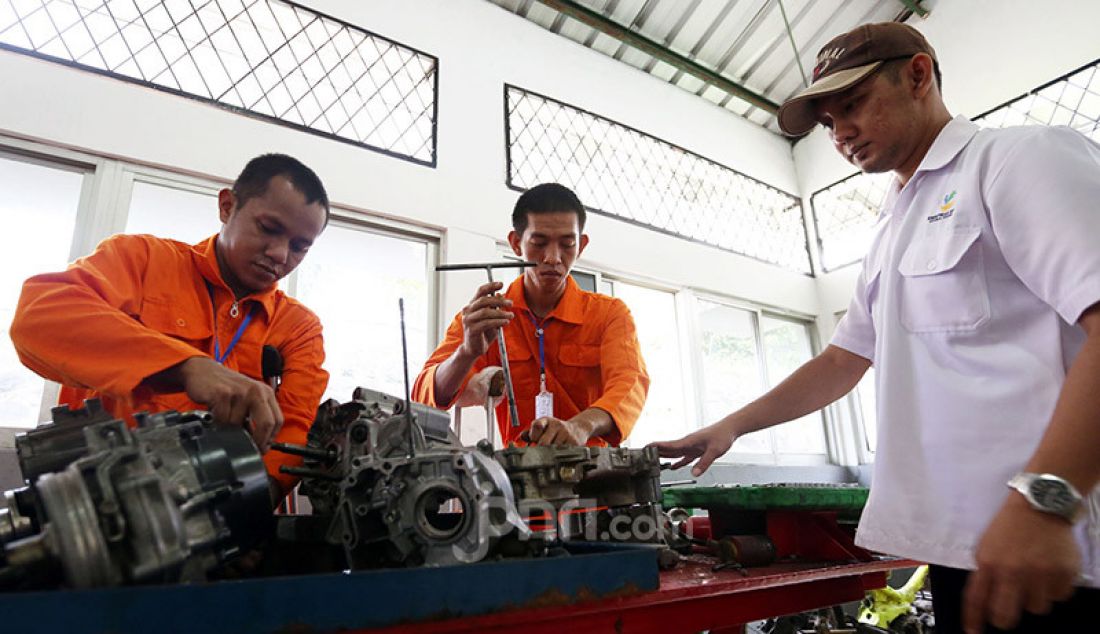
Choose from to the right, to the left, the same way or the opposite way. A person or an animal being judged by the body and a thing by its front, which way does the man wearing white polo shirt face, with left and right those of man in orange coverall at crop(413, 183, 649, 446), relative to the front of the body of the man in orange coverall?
to the right

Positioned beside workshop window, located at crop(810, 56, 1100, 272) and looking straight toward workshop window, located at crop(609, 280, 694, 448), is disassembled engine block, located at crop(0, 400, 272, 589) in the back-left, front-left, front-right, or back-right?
front-left

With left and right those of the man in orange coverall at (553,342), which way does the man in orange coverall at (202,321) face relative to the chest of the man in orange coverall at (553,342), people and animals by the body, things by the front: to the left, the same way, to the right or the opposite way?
to the left

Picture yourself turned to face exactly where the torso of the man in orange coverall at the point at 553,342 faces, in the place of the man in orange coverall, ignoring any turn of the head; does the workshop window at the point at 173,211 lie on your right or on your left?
on your right

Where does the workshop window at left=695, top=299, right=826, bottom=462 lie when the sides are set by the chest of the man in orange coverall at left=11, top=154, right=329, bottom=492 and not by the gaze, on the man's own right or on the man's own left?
on the man's own left

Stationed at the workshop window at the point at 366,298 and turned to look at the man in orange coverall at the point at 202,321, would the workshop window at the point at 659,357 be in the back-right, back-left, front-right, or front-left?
back-left

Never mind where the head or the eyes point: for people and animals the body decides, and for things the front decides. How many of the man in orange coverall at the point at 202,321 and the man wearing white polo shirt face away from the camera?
0

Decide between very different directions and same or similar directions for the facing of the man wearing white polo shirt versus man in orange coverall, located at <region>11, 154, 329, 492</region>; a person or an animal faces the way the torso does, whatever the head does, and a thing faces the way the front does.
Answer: very different directions

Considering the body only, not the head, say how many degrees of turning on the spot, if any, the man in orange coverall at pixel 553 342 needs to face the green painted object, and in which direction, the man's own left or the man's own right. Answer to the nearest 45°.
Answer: approximately 45° to the man's own left

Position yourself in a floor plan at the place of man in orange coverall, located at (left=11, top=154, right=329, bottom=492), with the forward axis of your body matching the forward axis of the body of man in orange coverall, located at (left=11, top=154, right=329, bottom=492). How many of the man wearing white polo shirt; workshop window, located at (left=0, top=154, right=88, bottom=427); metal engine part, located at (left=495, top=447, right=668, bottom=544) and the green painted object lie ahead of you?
3

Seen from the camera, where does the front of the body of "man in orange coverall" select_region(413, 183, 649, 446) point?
toward the camera

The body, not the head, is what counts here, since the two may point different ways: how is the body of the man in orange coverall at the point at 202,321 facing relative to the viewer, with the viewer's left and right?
facing the viewer and to the right of the viewer

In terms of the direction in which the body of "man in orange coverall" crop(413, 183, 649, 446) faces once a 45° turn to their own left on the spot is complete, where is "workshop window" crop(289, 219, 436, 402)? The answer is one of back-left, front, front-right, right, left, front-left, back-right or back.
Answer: back

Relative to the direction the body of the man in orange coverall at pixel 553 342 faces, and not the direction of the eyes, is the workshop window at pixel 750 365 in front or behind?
behind

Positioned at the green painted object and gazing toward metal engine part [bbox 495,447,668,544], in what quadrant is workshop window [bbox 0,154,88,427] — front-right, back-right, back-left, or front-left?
front-right

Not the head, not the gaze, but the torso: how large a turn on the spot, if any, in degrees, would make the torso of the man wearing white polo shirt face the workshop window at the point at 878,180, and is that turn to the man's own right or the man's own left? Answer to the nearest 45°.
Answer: approximately 135° to the man's own right

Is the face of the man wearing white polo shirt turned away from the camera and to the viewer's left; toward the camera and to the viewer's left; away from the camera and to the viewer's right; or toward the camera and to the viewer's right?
toward the camera and to the viewer's left

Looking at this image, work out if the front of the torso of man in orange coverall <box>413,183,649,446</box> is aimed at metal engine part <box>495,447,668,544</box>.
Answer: yes
